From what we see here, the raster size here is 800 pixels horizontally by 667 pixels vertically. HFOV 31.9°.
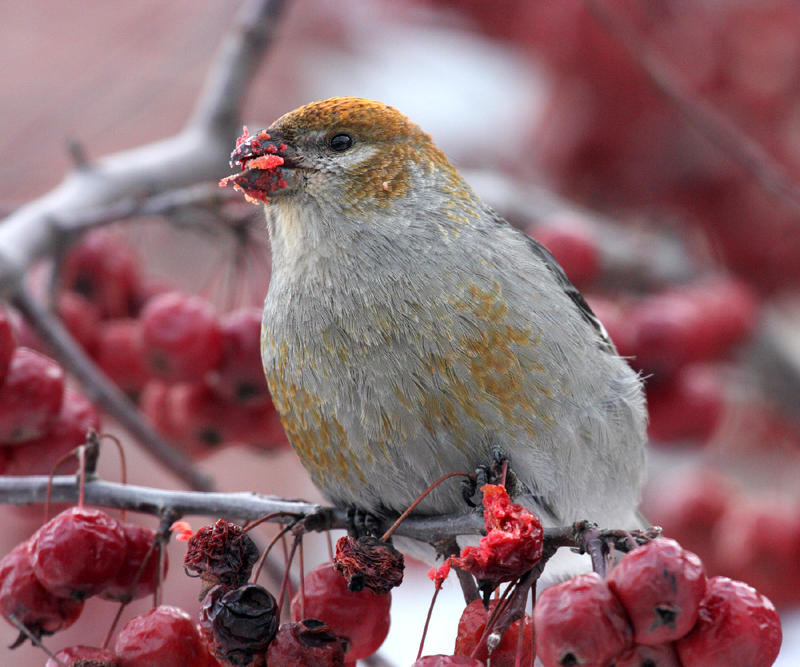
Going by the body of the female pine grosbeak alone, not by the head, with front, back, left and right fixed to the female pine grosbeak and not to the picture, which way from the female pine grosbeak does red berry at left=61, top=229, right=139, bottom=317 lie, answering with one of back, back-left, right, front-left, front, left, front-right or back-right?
right

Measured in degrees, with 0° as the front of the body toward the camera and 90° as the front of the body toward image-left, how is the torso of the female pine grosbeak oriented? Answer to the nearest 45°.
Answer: approximately 45°

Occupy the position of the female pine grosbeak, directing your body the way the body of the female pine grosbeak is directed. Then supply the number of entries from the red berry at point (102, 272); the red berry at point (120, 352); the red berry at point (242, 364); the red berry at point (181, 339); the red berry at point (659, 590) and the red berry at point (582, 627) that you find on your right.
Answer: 4

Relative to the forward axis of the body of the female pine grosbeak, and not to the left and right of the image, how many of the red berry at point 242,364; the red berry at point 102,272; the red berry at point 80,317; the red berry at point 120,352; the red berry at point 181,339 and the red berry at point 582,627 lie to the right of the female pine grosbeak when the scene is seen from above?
5

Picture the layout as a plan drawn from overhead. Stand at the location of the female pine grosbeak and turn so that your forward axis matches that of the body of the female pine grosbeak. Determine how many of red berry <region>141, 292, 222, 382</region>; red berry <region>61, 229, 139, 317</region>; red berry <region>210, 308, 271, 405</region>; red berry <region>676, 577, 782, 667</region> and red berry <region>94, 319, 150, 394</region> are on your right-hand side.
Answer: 4

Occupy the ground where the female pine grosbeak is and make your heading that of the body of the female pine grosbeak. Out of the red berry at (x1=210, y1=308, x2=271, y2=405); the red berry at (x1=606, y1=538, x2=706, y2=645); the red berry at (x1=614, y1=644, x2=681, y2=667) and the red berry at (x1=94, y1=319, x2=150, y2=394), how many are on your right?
2

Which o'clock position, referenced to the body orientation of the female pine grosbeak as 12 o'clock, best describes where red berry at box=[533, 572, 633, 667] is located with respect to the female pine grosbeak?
The red berry is roughly at 8 o'clock from the female pine grosbeak.

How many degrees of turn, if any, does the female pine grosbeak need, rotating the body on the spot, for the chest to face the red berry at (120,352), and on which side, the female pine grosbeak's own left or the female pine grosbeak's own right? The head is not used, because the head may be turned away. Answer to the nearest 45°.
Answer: approximately 90° to the female pine grosbeak's own right

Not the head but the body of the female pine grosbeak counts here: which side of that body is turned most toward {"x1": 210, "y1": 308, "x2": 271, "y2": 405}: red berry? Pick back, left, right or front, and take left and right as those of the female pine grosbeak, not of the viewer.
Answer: right

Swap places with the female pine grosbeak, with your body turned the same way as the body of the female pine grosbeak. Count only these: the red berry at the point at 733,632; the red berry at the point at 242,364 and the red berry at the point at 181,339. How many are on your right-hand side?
2

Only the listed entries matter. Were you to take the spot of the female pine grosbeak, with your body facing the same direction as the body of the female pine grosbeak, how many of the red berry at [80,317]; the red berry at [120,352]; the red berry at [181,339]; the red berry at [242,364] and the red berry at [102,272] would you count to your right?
5

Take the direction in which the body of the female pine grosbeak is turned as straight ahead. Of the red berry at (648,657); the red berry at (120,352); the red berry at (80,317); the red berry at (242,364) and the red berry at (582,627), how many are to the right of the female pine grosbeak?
3
